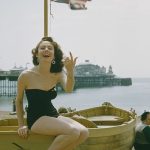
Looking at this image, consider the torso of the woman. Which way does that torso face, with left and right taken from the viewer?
facing the viewer and to the right of the viewer
